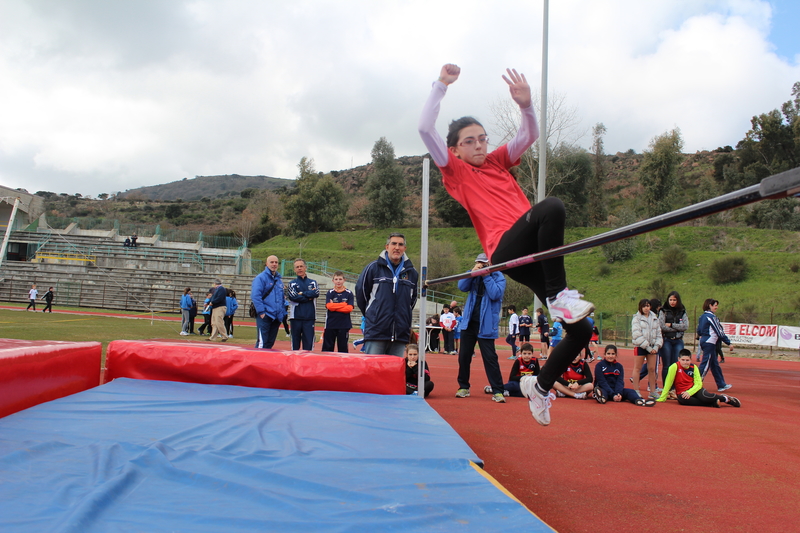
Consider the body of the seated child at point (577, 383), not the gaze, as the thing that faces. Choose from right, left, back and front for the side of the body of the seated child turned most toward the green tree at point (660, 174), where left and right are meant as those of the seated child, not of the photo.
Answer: back

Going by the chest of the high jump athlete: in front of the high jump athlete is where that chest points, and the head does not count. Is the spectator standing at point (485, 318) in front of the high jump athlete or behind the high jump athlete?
behind

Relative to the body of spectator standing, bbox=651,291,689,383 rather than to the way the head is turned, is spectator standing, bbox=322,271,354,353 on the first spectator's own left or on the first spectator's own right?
on the first spectator's own right

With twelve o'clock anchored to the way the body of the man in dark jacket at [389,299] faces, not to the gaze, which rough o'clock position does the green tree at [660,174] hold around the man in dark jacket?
The green tree is roughly at 7 o'clock from the man in dark jacket.

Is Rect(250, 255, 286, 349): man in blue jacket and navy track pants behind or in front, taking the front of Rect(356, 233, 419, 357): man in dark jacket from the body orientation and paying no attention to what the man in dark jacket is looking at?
behind

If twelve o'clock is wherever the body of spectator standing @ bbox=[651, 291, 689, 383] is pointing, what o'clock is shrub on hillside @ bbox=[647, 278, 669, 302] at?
The shrub on hillside is roughly at 6 o'clock from the spectator standing.

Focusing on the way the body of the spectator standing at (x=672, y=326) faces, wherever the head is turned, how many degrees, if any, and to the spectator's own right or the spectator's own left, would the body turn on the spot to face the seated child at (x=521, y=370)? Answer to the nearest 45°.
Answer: approximately 45° to the spectator's own right

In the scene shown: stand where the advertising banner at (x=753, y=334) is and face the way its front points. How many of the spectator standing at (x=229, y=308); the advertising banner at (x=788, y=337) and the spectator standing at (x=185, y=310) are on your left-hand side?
1

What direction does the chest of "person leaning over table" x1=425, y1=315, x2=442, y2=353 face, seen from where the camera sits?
toward the camera
